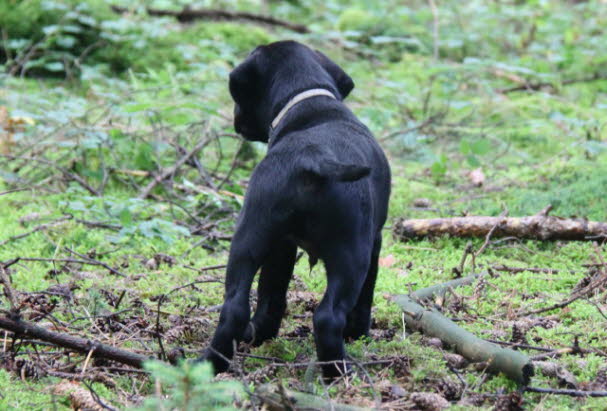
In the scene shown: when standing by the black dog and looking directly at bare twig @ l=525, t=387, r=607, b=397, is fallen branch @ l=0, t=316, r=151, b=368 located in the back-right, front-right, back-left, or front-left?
back-right

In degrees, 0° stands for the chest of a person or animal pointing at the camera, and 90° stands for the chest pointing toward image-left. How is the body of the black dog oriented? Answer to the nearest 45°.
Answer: approximately 180°

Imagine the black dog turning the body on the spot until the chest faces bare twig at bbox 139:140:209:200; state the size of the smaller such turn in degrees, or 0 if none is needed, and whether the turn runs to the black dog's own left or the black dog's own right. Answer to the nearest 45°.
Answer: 0° — it already faces it

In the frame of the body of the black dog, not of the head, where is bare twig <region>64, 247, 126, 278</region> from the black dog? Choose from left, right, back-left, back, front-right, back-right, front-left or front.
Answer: front-left

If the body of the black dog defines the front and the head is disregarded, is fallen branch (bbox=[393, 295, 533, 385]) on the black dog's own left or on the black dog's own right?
on the black dog's own right

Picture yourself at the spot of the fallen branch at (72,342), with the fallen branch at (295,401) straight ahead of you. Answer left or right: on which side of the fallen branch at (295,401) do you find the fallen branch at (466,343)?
left

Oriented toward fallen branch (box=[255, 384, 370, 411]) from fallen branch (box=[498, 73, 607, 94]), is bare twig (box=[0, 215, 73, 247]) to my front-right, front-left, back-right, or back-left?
front-right

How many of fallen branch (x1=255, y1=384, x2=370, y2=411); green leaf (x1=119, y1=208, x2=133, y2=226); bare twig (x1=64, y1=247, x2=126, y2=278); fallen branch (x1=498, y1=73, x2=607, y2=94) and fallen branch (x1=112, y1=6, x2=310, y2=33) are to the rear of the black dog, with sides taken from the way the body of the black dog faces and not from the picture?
1

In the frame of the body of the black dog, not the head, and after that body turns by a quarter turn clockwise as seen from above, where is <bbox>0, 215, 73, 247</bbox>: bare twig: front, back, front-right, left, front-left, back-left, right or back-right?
back-left

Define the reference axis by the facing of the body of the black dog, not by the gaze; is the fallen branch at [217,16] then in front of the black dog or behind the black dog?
in front

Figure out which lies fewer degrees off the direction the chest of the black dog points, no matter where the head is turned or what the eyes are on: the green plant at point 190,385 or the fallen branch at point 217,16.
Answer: the fallen branch

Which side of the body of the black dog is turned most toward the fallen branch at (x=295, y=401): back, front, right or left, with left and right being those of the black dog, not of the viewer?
back

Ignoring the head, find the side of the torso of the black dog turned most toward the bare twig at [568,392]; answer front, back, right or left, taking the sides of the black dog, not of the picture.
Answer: right

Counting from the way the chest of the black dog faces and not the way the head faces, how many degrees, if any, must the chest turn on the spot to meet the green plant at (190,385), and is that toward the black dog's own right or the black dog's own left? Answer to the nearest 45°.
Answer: approximately 180°

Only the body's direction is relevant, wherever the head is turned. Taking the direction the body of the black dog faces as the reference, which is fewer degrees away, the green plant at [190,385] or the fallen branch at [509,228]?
the fallen branch

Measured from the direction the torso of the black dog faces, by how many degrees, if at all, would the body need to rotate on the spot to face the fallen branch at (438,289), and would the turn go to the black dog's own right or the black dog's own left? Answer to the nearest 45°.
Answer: approximately 45° to the black dog's own right
